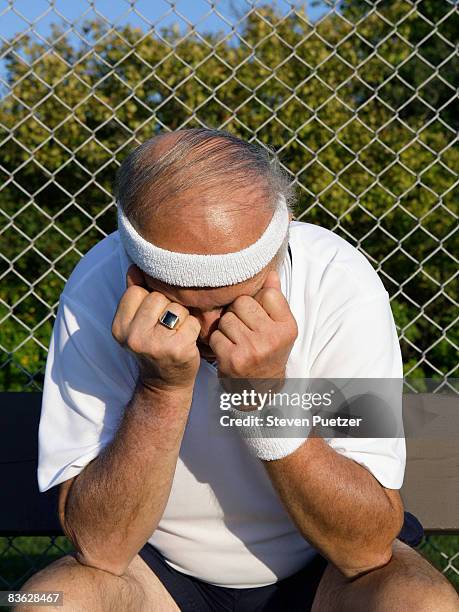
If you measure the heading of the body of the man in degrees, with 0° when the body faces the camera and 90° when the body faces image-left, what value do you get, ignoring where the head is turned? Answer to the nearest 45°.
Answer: approximately 0°

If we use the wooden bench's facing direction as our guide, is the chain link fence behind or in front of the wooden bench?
behind

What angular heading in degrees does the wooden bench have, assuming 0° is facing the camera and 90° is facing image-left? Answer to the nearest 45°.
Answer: approximately 0°

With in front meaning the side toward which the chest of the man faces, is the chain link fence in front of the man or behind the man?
behind
